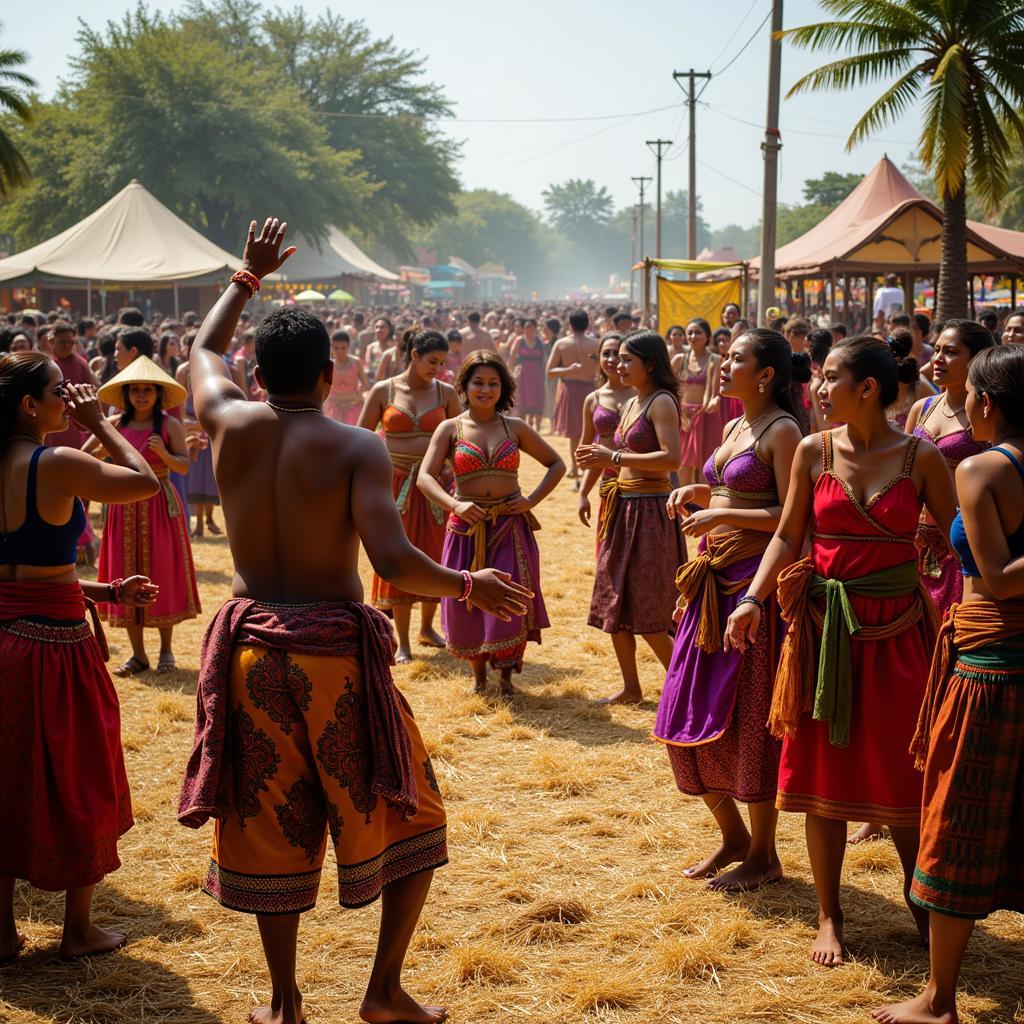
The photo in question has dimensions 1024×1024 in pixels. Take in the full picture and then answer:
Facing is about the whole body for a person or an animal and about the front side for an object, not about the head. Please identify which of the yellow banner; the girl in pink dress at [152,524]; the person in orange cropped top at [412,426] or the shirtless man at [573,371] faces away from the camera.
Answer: the shirtless man

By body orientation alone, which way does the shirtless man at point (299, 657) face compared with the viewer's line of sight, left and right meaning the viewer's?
facing away from the viewer

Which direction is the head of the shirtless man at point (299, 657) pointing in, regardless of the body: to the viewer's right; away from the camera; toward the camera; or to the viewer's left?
away from the camera

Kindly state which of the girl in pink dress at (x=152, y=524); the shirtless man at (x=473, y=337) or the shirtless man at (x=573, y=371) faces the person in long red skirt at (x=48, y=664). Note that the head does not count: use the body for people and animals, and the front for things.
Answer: the girl in pink dress

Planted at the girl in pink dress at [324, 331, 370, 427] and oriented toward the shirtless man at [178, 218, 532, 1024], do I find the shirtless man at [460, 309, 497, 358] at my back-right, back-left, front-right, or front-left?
back-left

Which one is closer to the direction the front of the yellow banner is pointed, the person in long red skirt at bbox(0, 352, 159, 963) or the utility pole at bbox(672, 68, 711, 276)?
the person in long red skirt

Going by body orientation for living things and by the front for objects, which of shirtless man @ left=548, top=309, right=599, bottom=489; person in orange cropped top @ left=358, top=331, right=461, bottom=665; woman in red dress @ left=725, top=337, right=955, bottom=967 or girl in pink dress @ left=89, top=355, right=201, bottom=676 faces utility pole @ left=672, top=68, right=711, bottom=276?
the shirtless man

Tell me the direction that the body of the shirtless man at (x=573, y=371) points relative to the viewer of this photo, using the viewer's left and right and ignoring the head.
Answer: facing away from the viewer

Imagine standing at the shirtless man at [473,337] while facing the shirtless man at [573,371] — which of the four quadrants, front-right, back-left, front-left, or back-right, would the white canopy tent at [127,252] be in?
back-right

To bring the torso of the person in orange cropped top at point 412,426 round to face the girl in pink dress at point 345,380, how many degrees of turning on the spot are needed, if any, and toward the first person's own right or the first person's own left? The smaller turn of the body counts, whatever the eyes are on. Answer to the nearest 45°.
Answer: approximately 180°
